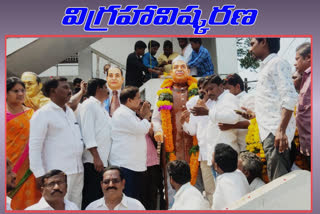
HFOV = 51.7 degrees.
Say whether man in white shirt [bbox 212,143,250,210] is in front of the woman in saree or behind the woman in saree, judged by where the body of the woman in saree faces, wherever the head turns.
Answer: in front

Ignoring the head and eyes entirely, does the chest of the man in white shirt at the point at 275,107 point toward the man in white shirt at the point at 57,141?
yes

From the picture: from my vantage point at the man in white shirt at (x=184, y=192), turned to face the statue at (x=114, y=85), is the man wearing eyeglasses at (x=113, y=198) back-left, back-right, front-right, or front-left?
front-left

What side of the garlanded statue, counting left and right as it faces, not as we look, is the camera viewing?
front

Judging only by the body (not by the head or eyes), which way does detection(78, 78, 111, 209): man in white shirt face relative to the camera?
to the viewer's right

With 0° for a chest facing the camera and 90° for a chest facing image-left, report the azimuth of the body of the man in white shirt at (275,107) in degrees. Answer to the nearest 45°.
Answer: approximately 90°

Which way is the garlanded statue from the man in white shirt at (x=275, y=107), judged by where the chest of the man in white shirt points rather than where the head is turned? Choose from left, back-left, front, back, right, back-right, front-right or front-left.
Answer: front-right

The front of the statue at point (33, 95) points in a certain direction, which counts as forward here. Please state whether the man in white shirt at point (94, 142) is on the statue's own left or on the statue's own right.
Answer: on the statue's own left

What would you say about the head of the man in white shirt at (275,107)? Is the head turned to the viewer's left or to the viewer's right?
to the viewer's left

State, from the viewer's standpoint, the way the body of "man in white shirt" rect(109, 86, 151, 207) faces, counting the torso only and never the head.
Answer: to the viewer's right

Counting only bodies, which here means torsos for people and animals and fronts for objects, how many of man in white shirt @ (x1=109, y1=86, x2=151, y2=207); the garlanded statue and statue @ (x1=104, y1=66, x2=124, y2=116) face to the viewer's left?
0

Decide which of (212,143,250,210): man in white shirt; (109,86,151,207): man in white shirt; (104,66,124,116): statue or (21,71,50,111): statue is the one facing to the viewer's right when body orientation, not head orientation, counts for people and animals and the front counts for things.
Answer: (109,86,151,207): man in white shirt

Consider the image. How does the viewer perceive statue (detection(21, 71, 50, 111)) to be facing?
facing the viewer and to the left of the viewer
